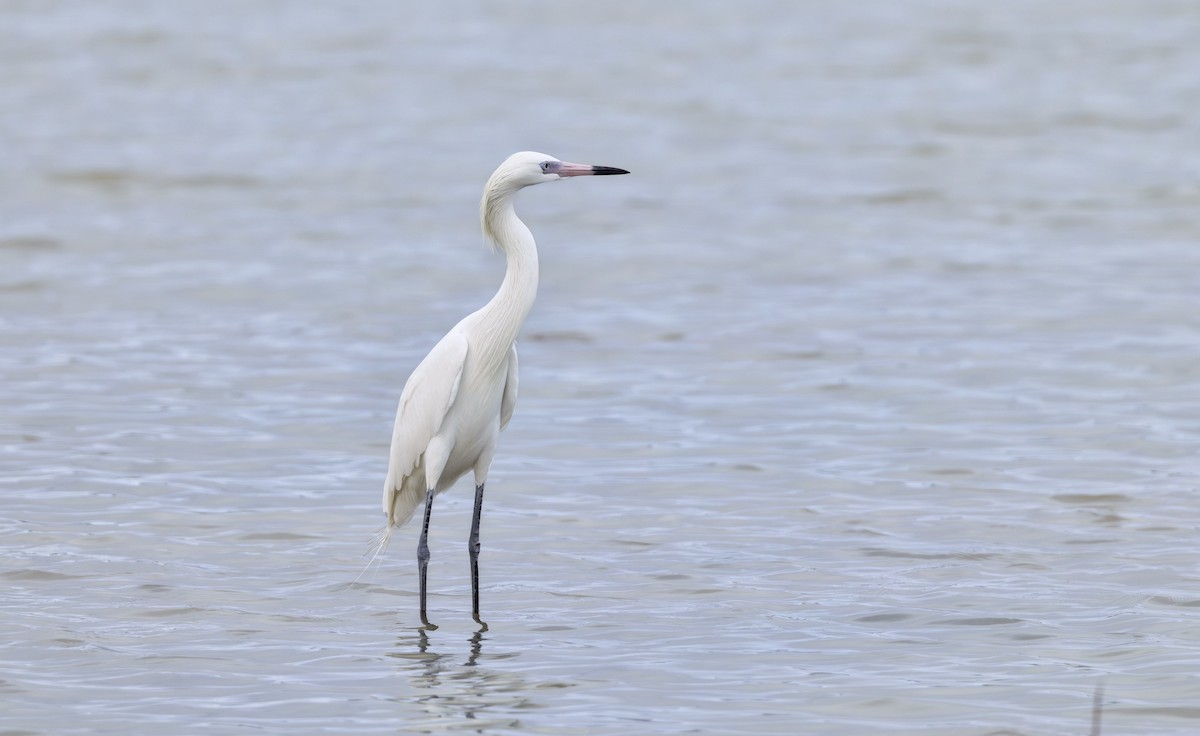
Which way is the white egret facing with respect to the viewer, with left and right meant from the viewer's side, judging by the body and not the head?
facing the viewer and to the right of the viewer
